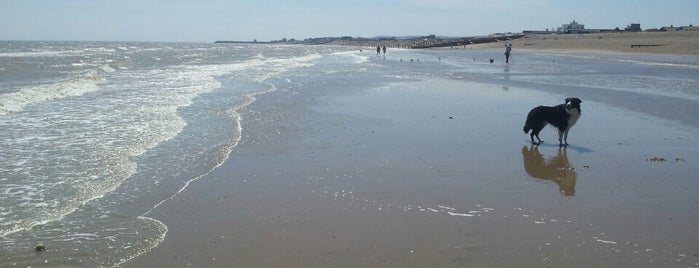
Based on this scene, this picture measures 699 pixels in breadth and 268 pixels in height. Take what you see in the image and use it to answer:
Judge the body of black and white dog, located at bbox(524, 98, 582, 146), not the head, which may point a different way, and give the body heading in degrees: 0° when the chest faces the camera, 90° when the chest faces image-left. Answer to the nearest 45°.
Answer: approximately 270°
